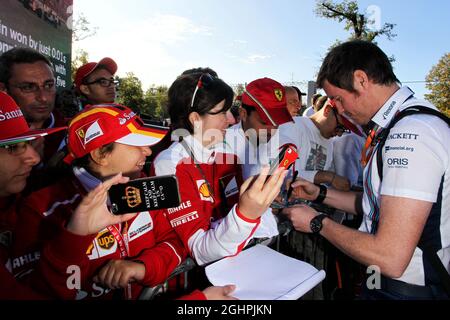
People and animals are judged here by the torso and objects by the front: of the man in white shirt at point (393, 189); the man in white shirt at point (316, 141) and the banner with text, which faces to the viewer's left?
the man in white shirt at point (393, 189)

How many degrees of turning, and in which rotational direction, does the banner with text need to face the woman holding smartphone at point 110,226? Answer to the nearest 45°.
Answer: approximately 45° to its right

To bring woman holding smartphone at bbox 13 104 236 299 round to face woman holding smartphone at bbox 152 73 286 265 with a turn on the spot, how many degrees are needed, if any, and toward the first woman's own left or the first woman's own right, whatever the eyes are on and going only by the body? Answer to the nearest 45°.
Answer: approximately 90° to the first woman's own left

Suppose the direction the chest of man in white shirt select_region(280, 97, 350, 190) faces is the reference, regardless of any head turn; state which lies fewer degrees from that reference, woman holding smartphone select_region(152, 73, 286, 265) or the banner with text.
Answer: the woman holding smartphone

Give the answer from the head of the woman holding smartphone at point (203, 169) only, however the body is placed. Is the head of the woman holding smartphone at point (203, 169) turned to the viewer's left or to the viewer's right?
to the viewer's right

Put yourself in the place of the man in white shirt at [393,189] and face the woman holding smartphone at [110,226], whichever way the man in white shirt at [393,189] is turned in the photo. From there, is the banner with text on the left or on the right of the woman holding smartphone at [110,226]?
right

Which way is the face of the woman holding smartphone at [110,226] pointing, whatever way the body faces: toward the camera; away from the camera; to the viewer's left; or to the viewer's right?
to the viewer's right

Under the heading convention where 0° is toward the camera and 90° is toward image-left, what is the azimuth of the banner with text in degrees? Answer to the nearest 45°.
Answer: approximately 315°

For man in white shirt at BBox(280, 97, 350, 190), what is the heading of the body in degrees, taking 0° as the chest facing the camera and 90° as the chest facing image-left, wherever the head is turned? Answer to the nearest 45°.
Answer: approximately 315°

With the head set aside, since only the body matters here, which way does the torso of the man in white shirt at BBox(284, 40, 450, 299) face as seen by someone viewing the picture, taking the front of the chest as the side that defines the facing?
to the viewer's left

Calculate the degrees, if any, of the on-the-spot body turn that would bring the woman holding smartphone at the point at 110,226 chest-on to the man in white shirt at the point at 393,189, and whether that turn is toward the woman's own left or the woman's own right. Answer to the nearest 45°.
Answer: approximately 45° to the woman's own left
